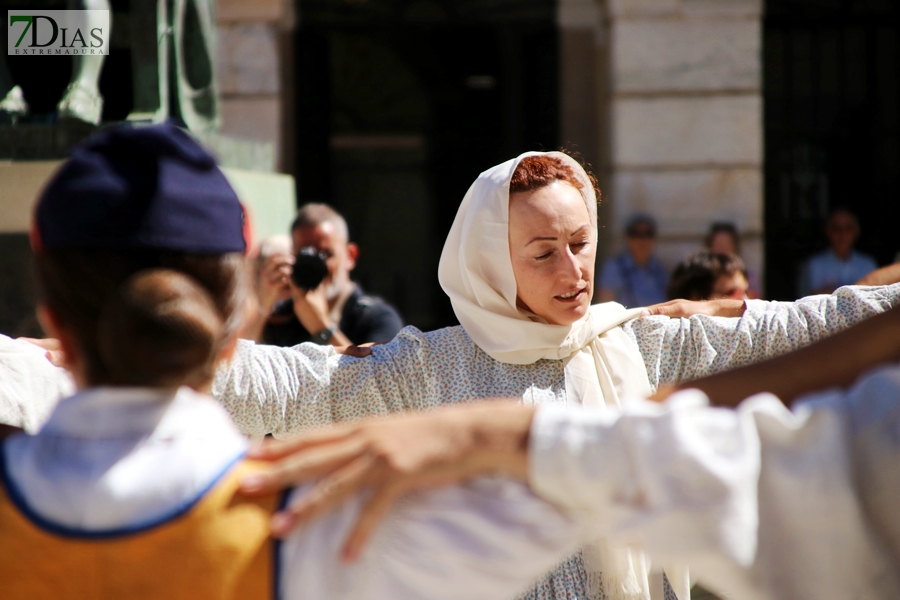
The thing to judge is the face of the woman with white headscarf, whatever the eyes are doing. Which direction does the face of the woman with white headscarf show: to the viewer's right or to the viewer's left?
to the viewer's right

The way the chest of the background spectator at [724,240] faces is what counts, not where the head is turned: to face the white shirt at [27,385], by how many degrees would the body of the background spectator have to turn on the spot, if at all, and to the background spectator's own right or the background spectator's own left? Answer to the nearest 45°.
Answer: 0° — they already face it

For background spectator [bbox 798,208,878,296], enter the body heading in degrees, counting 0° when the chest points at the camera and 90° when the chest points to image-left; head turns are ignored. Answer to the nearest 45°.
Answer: approximately 0°

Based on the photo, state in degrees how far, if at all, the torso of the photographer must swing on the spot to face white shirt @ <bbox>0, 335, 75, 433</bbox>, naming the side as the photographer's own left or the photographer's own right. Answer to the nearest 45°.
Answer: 0° — they already face it

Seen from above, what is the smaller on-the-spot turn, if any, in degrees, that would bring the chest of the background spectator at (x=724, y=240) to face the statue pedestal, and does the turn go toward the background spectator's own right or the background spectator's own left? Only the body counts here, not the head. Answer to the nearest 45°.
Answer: approximately 45° to the background spectator's own right

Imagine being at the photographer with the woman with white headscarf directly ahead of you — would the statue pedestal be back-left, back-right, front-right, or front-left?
back-right

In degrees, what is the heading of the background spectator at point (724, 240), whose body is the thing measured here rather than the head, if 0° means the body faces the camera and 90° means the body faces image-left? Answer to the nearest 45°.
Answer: approximately 0°
